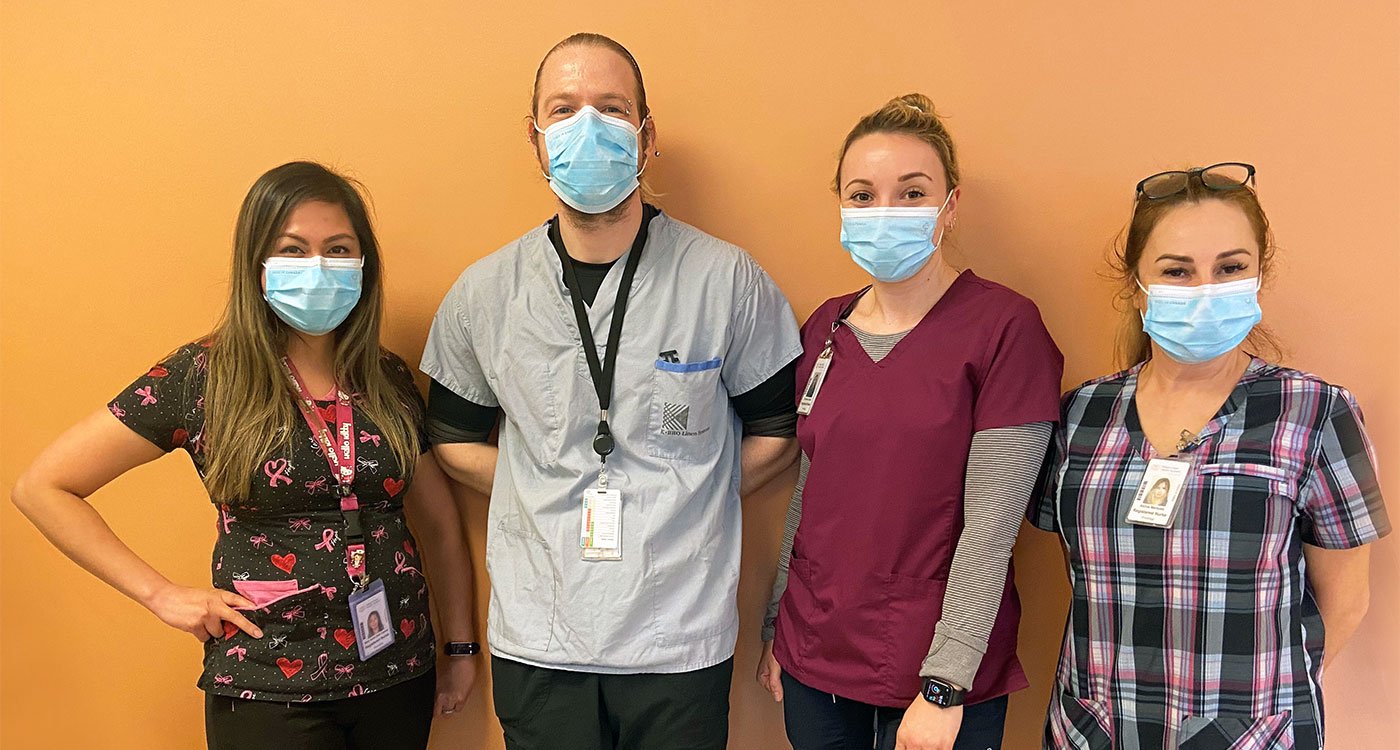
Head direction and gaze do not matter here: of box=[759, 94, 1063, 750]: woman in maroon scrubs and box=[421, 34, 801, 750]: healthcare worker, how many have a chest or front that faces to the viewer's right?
0

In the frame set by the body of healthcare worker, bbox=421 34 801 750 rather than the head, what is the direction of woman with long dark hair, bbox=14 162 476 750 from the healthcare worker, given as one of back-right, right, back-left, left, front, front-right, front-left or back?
right

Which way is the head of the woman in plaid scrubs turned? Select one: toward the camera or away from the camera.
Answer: toward the camera

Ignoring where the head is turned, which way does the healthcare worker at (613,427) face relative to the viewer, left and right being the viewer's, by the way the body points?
facing the viewer

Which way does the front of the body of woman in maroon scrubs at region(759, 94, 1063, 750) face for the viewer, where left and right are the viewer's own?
facing the viewer and to the left of the viewer

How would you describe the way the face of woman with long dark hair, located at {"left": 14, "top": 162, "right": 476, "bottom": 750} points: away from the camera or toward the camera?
toward the camera

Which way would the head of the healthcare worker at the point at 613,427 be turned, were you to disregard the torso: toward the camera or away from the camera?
toward the camera

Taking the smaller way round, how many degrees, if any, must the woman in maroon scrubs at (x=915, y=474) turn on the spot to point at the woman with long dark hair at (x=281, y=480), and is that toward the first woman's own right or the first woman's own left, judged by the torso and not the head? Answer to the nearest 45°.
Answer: approximately 45° to the first woman's own right
